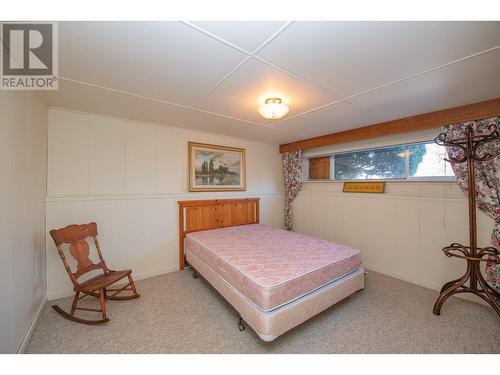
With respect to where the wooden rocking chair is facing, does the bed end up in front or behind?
in front

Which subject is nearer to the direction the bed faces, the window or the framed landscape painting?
the window

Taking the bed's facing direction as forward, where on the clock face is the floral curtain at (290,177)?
The floral curtain is roughly at 8 o'clock from the bed.

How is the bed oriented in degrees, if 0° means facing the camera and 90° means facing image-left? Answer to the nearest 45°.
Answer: approximately 315°

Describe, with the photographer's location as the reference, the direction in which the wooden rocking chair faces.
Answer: facing the viewer and to the right of the viewer

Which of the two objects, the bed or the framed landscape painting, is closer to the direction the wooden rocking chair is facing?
the bed

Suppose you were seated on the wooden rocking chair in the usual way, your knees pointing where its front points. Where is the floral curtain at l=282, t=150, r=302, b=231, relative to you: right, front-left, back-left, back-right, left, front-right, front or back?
front-left

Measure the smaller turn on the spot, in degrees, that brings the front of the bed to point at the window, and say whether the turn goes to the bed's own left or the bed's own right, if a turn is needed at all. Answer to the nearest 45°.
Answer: approximately 90° to the bed's own left

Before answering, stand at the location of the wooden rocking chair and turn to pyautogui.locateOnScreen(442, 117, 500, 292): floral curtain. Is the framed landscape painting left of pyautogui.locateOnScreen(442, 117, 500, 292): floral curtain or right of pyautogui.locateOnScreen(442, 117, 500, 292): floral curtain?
left

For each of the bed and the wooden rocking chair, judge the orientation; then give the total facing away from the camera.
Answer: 0
